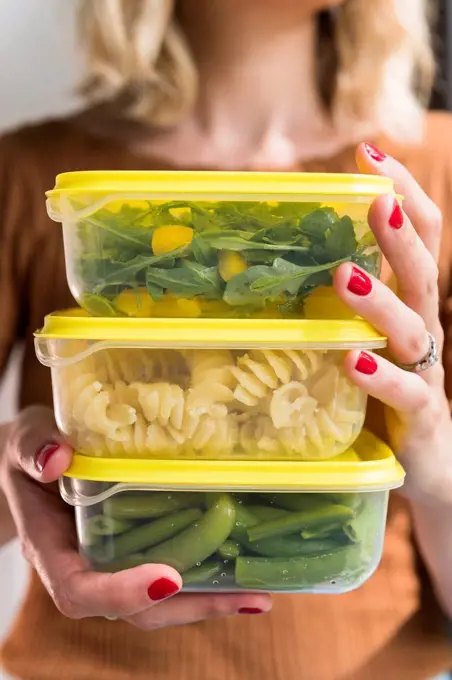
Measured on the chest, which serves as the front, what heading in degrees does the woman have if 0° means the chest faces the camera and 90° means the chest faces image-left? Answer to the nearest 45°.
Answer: approximately 0°
